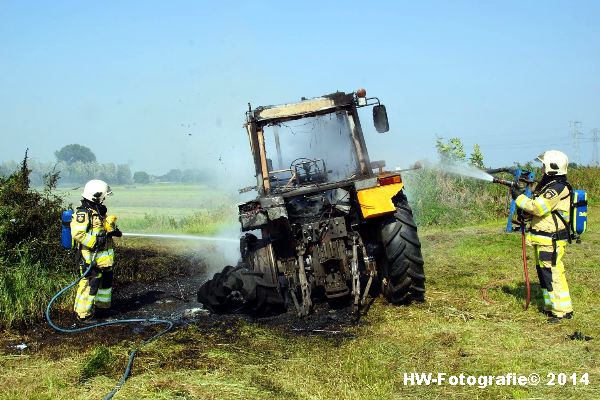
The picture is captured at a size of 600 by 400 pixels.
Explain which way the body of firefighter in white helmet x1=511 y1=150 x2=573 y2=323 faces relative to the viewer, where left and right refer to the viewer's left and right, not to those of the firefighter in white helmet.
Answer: facing to the left of the viewer

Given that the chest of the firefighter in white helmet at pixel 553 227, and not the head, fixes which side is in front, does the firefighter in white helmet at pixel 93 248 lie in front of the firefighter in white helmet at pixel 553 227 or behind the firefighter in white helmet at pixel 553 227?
in front

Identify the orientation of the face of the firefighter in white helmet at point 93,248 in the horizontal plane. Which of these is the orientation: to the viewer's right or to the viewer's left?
to the viewer's right

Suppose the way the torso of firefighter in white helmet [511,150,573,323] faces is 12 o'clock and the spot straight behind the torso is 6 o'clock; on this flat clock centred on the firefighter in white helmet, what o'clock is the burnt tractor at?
The burnt tractor is roughly at 12 o'clock from the firefighter in white helmet.

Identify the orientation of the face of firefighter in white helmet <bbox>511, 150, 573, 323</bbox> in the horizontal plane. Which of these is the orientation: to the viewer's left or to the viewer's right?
to the viewer's left

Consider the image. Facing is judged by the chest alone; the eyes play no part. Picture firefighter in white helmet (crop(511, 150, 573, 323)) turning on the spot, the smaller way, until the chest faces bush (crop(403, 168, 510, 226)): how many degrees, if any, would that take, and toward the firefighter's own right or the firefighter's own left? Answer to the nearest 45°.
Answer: approximately 90° to the firefighter's own right
